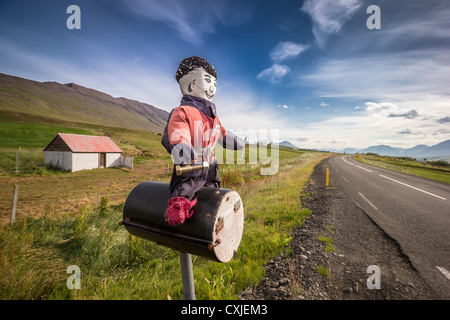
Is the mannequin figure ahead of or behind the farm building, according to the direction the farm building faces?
ahead

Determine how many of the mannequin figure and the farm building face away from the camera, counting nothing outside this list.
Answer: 0

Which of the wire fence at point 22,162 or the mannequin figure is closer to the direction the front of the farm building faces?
the mannequin figure

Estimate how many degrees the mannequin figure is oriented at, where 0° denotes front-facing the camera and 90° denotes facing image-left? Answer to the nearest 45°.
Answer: approximately 315°

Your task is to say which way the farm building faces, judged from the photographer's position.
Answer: facing the viewer and to the right of the viewer

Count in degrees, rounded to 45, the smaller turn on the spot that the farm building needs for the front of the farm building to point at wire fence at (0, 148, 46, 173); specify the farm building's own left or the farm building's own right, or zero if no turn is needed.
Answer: approximately 135° to the farm building's own right

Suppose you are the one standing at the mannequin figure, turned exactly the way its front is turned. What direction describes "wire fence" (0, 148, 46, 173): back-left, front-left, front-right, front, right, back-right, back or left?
back

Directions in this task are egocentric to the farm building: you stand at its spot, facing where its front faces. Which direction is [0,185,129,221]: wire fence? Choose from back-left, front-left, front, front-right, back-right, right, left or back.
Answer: front-right
